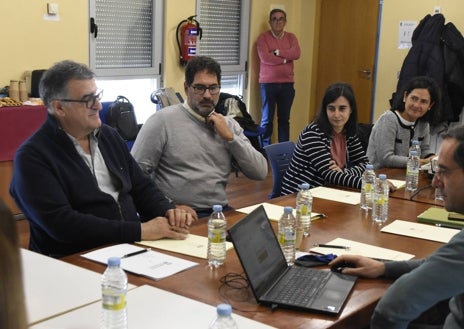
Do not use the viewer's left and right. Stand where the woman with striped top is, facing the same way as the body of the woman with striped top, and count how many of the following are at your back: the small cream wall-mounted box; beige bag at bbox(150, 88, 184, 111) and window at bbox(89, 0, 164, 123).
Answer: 3

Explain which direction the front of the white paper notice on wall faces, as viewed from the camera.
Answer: facing the viewer

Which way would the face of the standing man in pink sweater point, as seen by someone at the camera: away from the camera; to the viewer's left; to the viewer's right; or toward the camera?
toward the camera

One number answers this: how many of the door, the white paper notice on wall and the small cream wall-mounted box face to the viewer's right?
0

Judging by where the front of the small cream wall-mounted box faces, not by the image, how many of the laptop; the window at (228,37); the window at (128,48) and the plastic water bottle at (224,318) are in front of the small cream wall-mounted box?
2

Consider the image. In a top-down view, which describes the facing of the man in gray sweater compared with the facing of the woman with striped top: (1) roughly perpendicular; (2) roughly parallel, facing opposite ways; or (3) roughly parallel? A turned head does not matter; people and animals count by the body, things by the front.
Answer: roughly parallel

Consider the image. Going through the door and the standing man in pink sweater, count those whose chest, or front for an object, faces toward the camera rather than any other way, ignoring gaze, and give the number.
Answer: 2

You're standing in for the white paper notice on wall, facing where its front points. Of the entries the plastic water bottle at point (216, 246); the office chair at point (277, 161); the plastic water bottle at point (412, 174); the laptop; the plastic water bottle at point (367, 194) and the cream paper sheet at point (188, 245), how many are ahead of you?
6

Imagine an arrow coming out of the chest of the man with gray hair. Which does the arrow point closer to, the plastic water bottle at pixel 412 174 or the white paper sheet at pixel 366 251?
the white paper sheet

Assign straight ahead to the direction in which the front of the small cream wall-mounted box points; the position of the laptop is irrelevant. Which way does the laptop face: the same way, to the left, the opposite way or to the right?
to the left

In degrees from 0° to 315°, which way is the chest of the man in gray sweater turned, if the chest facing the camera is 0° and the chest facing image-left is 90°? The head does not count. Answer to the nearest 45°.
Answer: approximately 315°

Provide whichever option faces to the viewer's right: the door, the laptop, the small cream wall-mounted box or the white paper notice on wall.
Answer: the laptop

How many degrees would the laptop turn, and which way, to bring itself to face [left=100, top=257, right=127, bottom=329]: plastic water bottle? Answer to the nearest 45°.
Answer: approximately 135° to its right

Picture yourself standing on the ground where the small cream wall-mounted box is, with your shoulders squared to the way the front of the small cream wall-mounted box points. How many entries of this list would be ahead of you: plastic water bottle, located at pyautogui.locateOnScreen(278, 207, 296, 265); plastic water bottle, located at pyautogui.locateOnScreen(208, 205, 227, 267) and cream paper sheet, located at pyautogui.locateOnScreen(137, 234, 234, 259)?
3

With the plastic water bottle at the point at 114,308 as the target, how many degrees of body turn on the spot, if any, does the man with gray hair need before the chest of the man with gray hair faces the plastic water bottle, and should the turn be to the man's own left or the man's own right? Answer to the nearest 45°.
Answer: approximately 45° to the man's own right

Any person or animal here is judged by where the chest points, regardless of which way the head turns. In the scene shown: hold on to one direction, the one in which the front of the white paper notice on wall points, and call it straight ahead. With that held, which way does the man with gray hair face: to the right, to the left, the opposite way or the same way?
to the left

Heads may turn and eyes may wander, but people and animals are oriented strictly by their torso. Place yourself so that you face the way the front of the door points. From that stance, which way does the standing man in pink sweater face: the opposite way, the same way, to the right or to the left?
the same way

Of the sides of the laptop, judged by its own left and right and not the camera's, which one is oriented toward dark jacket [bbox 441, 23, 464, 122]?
left

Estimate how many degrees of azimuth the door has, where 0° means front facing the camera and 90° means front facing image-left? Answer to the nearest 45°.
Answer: approximately 0°

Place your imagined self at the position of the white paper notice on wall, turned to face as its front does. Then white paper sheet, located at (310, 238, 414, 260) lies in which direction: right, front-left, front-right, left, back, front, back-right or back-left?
front
